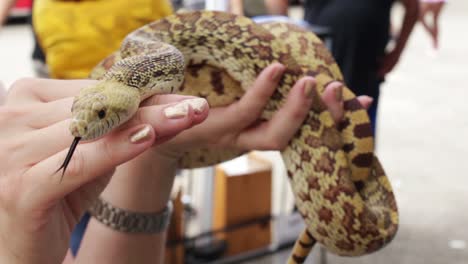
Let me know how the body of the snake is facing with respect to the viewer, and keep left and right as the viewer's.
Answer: facing the viewer and to the left of the viewer

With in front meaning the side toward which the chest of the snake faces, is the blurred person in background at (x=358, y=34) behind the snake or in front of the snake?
behind
